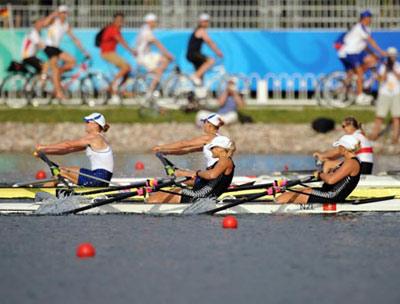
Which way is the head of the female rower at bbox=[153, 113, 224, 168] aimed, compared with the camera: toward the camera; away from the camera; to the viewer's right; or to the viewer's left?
to the viewer's left

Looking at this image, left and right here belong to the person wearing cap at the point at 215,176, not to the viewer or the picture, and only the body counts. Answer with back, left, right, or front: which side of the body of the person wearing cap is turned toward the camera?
left

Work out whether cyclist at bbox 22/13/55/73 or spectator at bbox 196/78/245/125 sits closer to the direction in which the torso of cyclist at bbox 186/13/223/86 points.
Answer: the spectator

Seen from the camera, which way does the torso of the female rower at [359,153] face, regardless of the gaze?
to the viewer's left

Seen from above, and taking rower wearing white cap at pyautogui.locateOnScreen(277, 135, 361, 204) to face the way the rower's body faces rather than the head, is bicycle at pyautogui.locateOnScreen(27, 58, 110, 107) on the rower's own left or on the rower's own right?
on the rower's own right

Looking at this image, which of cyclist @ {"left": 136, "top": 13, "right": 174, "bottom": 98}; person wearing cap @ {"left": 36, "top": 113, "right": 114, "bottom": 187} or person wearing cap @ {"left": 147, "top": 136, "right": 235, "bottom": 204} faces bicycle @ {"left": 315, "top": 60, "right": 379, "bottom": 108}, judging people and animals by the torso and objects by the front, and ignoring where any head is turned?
the cyclist

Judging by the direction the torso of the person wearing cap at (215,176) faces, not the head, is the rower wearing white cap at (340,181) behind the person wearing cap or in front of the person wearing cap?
behind

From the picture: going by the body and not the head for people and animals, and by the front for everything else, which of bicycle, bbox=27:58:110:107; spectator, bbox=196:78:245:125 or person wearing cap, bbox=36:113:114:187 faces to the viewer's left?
the person wearing cap

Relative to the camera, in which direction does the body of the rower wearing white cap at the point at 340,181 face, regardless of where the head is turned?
to the viewer's left

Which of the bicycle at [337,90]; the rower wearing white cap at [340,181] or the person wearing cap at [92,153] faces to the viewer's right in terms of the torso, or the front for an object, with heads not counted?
the bicycle

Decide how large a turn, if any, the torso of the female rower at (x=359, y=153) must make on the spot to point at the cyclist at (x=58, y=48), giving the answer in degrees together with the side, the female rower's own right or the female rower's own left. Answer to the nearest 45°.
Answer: approximately 45° to the female rower's own right

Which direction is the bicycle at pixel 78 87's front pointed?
to the viewer's right
